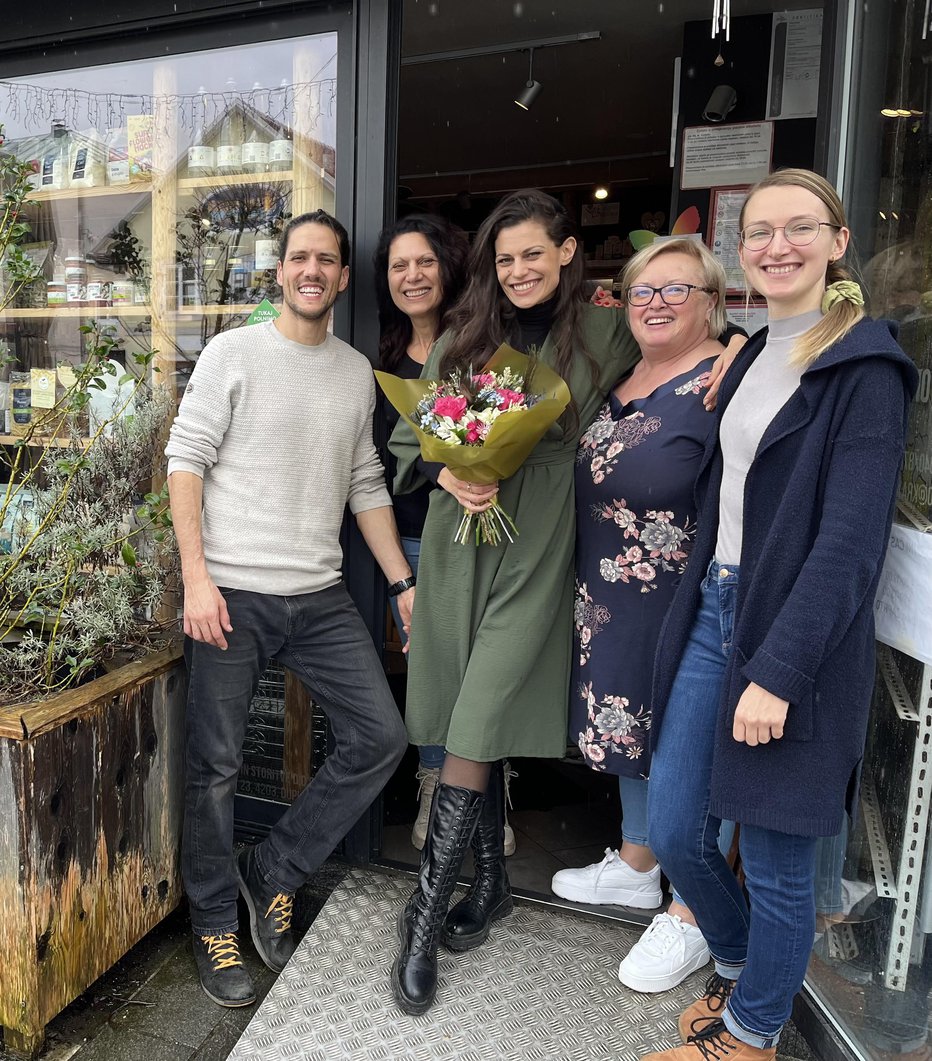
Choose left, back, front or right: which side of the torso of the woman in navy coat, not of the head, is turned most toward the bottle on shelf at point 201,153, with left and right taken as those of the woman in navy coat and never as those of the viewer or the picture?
right

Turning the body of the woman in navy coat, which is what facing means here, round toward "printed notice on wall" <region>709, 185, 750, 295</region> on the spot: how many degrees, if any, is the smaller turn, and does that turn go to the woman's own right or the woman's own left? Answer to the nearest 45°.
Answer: approximately 135° to the woman's own right

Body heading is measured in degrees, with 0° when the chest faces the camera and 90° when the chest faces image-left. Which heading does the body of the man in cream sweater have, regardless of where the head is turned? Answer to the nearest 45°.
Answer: approximately 0°

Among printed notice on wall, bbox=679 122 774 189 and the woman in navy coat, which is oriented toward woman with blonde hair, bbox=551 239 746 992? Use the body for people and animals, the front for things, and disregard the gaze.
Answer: the printed notice on wall

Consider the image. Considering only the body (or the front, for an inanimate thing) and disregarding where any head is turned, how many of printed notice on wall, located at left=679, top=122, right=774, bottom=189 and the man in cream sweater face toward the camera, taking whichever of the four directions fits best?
2

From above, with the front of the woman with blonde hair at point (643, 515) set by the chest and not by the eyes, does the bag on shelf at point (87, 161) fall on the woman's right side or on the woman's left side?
on the woman's right side

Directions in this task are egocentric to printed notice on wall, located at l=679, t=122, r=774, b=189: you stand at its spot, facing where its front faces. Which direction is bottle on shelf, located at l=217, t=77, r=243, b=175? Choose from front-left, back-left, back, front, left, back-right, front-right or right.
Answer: front-right

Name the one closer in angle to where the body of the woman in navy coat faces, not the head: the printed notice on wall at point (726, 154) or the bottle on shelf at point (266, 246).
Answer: the bottle on shelf
